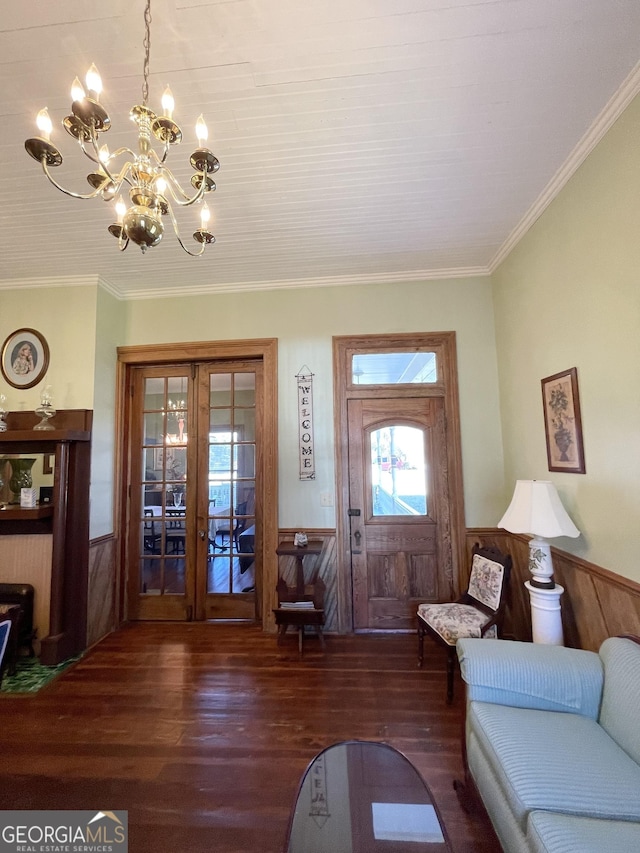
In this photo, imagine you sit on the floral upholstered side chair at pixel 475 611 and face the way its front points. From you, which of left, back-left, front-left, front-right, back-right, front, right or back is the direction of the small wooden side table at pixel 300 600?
front-right

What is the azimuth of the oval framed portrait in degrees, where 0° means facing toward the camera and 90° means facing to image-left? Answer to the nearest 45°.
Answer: approximately 45°

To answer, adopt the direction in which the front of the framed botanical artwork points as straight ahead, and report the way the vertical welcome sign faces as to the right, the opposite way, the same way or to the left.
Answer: to the left

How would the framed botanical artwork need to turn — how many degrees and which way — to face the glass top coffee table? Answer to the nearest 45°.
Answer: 0° — it already faces it

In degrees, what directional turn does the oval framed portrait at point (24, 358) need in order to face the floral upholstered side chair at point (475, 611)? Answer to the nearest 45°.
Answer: approximately 90° to its left

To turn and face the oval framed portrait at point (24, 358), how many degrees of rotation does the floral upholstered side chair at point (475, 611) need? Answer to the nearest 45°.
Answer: approximately 45° to its right
